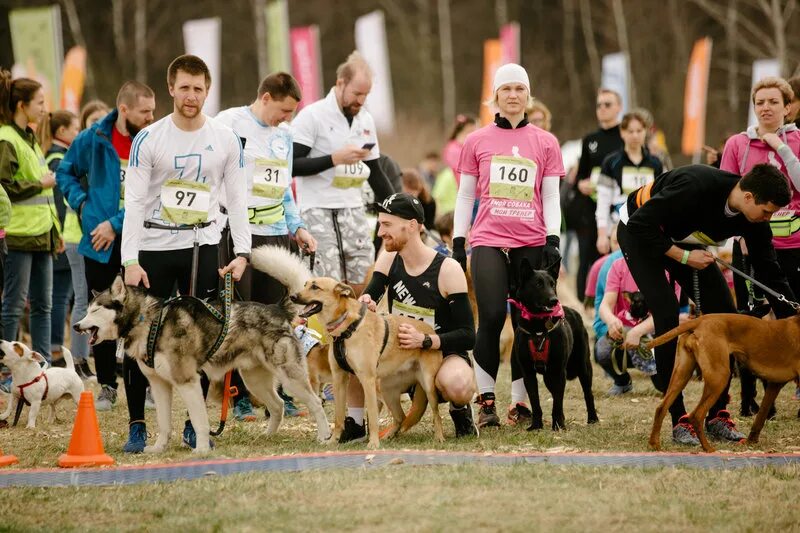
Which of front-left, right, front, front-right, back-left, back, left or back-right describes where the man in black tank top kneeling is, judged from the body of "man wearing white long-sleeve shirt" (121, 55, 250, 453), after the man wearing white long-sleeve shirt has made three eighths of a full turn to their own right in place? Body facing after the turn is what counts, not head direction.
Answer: back-right

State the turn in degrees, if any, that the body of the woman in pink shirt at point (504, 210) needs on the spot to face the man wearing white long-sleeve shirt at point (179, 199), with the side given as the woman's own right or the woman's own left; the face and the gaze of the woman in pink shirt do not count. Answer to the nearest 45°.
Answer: approximately 45° to the woman's own right

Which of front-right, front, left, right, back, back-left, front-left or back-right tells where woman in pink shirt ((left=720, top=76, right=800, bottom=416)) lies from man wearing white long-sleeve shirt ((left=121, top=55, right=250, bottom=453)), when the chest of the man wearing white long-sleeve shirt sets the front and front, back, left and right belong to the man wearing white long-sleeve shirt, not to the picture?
left

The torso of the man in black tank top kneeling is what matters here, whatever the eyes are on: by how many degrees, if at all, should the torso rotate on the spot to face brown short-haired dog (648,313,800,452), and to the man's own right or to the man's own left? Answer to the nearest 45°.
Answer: approximately 135° to the man's own left

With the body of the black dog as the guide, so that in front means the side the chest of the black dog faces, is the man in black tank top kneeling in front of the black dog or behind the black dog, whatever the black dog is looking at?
in front

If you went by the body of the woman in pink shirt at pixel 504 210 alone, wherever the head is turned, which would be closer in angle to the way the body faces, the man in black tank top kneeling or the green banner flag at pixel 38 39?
the man in black tank top kneeling

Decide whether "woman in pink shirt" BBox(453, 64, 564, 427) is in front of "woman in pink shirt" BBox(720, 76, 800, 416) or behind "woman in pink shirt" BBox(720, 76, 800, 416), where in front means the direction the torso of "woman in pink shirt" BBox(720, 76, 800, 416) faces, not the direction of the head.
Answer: in front

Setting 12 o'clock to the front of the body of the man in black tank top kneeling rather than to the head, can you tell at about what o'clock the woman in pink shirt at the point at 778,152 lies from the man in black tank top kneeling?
The woman in pink shirt is roughly at 7 o'clock from the man in black tank top kneeling.
